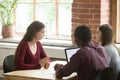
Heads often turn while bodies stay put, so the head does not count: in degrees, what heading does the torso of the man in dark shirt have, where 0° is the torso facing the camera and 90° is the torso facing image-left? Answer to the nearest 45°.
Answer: approximately 135°

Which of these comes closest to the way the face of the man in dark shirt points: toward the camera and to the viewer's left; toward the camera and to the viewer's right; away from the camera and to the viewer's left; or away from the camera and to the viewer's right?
away from the camera and to the viewer's left

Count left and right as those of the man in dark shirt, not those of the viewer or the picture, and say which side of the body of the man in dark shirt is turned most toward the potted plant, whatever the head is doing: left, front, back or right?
front
